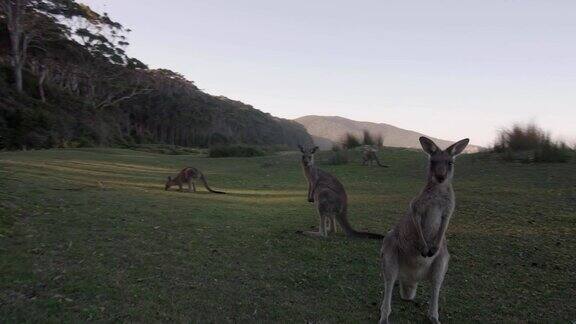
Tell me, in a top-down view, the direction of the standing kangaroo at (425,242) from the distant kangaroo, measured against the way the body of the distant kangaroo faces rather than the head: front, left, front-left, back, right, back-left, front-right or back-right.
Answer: left

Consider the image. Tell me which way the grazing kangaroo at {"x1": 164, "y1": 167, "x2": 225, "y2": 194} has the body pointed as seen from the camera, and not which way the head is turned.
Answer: to the viewer's left

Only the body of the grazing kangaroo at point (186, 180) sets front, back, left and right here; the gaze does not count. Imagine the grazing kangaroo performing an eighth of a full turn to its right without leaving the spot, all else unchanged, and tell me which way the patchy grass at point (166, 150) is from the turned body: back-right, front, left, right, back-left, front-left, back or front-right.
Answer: front-right

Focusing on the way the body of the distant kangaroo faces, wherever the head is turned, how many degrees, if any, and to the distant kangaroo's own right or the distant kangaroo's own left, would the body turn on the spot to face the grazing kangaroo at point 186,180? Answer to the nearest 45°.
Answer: approximately 45° to the distant kangaroo's own left

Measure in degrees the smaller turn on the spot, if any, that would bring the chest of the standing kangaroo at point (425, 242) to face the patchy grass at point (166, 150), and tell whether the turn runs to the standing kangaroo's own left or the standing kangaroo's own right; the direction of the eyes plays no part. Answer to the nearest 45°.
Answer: approximately 135° to the standing kangaroo's own right

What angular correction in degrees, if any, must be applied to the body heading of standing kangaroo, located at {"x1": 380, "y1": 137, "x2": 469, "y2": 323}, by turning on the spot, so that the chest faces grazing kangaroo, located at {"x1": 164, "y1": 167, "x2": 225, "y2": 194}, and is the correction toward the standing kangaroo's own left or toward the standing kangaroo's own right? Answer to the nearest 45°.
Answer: approximately 135° to the standing kangaroo's own right

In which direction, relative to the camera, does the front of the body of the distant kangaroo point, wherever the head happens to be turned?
to the viewer's left

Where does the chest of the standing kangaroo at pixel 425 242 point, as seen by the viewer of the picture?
toward the camera

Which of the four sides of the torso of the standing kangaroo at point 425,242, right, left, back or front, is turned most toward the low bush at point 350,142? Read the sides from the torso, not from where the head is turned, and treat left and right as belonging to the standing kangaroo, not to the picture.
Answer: back

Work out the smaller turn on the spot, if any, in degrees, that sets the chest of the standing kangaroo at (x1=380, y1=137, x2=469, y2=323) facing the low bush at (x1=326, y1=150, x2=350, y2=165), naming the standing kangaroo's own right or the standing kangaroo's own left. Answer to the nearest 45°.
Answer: approximately 180°

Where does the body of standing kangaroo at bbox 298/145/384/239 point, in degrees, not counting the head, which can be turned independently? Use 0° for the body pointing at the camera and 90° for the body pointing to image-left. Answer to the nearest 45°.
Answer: approximately 90°

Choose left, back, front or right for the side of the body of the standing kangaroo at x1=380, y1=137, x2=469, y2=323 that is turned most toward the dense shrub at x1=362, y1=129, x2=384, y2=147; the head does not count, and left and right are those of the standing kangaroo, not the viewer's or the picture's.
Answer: back

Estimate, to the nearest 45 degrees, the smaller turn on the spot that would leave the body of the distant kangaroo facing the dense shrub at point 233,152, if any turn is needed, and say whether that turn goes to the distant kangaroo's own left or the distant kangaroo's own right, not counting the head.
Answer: approximately 45° to the distant kangaroo's own right
